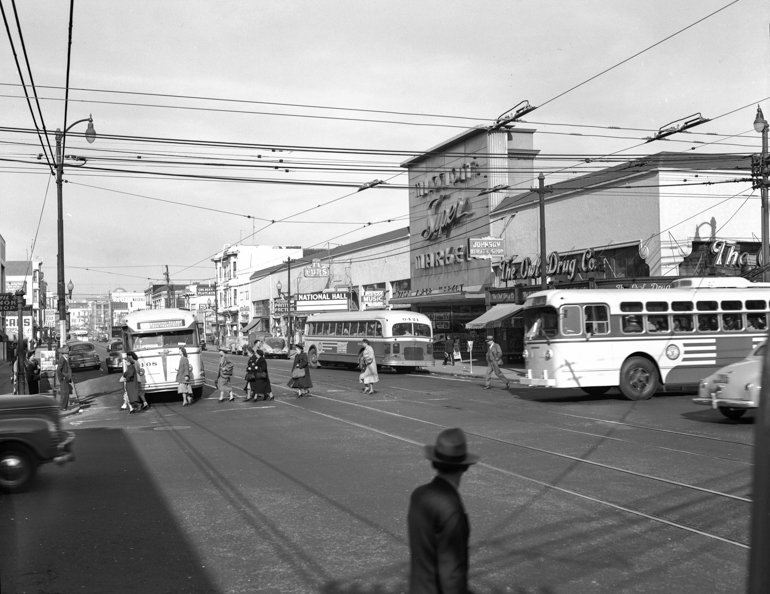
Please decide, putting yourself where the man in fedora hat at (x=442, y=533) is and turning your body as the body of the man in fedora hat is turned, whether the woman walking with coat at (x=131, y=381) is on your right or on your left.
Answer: on your left

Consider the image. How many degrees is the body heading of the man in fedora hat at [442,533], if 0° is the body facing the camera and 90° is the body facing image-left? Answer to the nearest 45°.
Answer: approximately 225°

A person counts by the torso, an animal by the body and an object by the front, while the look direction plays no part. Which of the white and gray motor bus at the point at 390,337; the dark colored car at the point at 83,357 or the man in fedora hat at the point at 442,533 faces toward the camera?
the dark colored car

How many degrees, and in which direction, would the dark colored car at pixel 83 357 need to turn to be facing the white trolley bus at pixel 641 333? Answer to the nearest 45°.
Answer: approximately 45° to its left

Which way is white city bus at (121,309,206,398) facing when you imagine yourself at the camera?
facing the viewer

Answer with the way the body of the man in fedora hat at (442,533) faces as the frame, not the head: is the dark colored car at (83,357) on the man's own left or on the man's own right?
on the man's own left

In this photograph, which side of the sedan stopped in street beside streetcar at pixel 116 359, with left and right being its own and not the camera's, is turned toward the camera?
front
